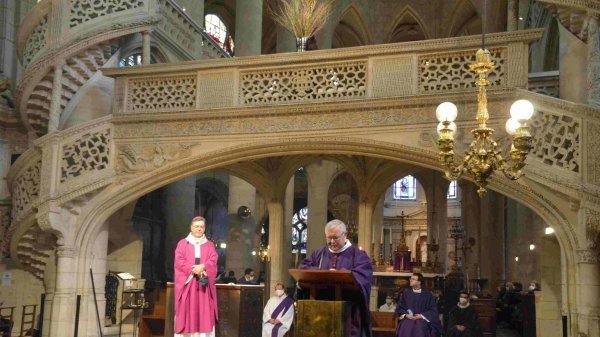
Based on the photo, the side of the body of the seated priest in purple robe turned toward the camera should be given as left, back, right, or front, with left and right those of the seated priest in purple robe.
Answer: front

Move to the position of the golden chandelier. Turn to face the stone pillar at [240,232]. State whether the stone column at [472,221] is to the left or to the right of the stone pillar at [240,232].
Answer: right
